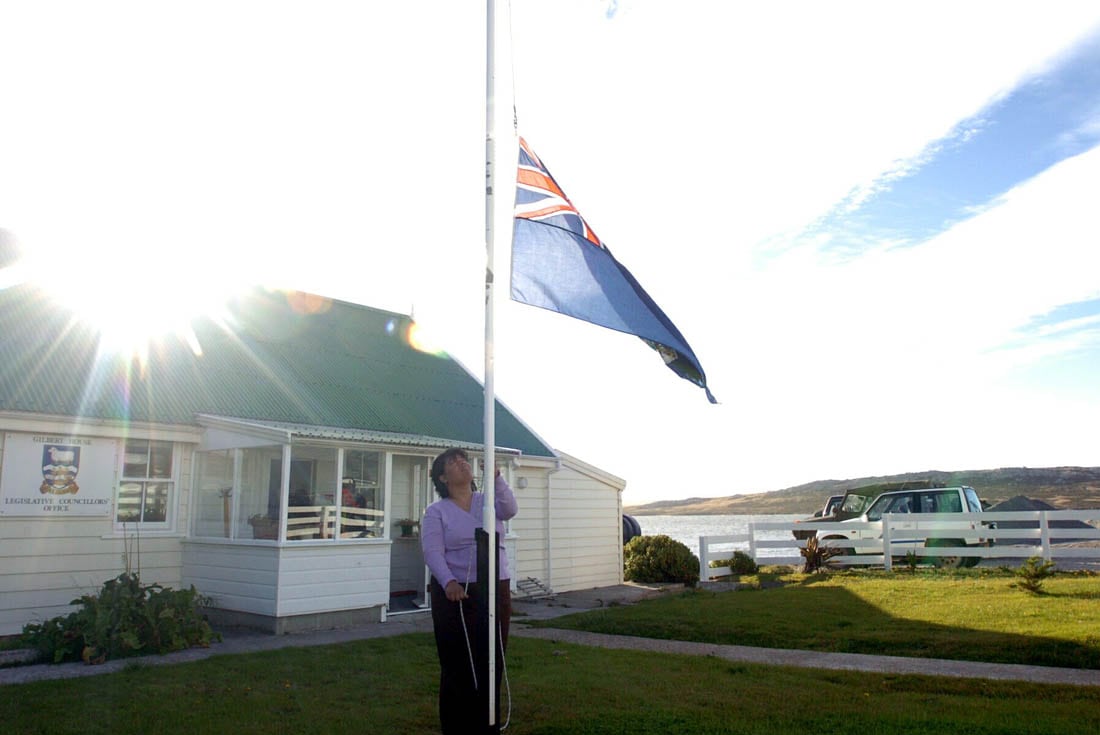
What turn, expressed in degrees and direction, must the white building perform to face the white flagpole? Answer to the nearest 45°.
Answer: approximately 45° to its right

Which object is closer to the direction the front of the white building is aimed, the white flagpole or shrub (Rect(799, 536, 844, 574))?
the white flagpole

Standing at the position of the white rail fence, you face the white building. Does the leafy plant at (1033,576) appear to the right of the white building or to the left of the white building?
left

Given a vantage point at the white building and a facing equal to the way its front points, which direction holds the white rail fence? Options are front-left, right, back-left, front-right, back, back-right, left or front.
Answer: front-left

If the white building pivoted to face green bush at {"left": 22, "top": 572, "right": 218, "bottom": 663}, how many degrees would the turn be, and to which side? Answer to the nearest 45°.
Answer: approximately 45° to its right

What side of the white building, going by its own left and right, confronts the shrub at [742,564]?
left

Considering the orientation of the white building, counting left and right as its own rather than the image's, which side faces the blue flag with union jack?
front

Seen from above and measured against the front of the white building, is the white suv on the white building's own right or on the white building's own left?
on the white building's own left

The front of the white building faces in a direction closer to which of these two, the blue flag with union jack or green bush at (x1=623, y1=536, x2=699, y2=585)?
the blue flag with union jack

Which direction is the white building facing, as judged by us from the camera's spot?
facing the viewer and to the right of the viewer

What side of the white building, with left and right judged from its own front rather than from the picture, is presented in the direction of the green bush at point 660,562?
left

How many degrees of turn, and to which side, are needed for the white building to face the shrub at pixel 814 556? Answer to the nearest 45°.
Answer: approximately 45° to its left

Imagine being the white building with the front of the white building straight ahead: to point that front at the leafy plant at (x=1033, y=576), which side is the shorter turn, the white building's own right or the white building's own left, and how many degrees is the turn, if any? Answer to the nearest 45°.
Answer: approximately 45° to the white building's own left
